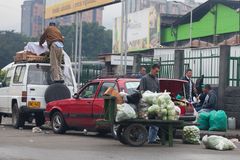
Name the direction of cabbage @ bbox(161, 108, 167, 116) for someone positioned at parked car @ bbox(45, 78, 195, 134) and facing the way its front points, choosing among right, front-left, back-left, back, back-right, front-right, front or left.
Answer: back

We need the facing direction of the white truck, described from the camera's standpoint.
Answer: facing away from the viewer and to the left of the viewer

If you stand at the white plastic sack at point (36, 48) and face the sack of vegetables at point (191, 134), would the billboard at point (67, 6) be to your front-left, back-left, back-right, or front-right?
back-left

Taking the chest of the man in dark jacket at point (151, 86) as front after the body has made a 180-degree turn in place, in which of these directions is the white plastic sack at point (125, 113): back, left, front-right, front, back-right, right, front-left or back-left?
left

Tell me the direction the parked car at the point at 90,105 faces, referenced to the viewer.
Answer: facing away from the viewer and to the left of the viewer

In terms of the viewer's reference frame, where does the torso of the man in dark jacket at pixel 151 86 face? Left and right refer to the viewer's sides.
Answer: facing the viewer and to the right of the viewer

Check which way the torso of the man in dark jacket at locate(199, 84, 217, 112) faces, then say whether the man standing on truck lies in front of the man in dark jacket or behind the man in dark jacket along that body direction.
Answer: in front

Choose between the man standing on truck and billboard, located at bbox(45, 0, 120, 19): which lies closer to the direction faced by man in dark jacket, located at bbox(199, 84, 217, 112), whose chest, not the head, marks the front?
the man standing on truck

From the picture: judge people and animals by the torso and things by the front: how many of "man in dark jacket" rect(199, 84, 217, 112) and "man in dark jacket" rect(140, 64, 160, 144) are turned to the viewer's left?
1

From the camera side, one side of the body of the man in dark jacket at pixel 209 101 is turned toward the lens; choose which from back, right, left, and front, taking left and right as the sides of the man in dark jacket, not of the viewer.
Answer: left

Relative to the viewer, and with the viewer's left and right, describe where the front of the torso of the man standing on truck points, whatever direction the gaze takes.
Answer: facing away from the viewer and to the left of the viewer
